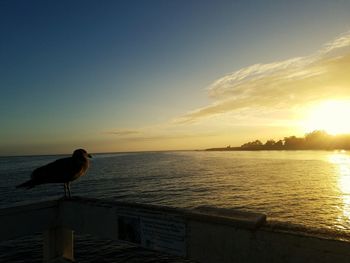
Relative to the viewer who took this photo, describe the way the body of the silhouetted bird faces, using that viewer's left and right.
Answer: facing to the right of the viewer
